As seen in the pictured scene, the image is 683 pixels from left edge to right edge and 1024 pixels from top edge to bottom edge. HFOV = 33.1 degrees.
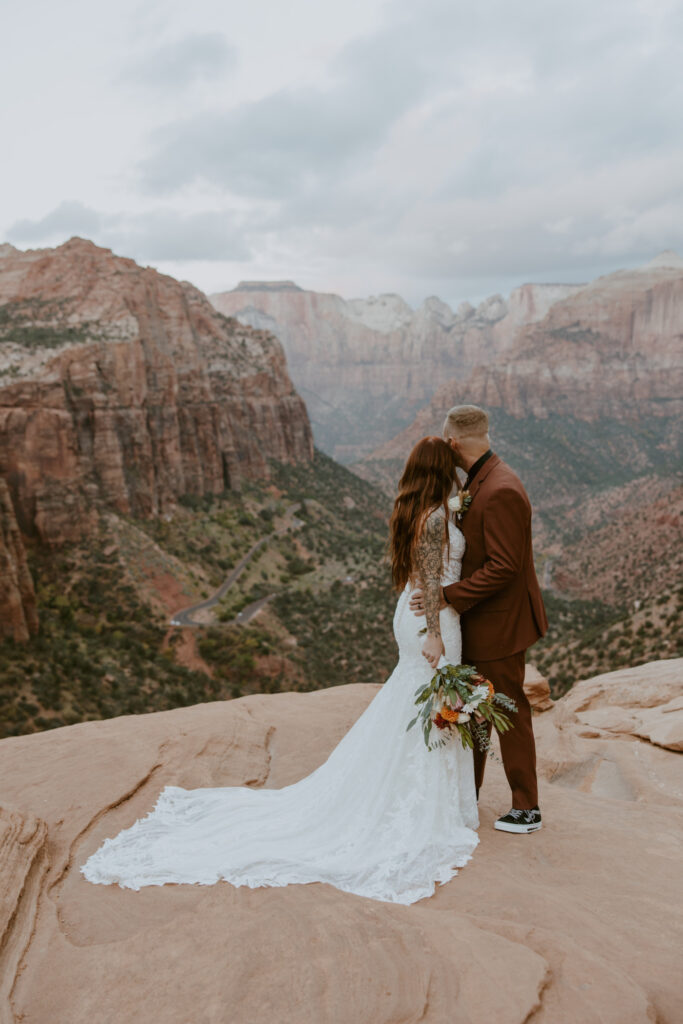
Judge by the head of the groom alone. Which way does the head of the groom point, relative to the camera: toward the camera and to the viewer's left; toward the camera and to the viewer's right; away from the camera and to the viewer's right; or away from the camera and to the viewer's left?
away from the camera and to the viewer's left

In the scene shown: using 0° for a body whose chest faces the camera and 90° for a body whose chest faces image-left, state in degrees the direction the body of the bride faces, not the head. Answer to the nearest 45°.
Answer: approximately 270°

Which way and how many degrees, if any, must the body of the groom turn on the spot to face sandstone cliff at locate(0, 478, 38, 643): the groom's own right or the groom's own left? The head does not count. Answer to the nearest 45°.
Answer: approximately 45° to the groom's own right

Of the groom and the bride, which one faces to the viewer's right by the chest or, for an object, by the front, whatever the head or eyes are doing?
the bride

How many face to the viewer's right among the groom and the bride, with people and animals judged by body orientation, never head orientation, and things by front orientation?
1

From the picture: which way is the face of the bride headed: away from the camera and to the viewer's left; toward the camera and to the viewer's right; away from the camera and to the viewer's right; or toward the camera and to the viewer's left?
away from the camera and to the viewer's right

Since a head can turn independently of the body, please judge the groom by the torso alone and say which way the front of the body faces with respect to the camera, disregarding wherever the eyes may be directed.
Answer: to the viewer's left

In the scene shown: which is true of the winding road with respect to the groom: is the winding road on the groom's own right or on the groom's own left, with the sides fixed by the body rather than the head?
on the groom's own right

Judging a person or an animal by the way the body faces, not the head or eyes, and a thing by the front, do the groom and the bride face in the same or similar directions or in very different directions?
very different directions
